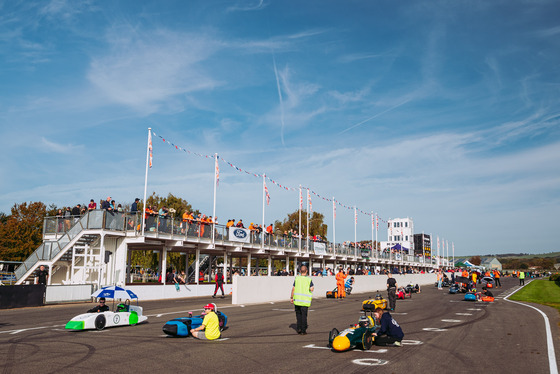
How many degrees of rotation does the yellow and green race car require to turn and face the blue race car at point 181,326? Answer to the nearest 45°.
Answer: approximately 45° to its right

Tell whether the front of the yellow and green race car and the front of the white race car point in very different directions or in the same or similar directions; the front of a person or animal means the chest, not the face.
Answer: same or similar directions

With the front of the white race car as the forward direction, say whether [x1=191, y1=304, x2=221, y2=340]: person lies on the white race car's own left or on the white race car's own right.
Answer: on the white race car's own left

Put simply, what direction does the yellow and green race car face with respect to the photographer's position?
facing the viewer and to the left of the viewer

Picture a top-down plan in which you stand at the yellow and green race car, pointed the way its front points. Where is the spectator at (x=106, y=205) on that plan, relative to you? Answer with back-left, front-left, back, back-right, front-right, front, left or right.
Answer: right

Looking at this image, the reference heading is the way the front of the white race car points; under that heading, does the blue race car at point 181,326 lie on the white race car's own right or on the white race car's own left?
on the white race car's own left

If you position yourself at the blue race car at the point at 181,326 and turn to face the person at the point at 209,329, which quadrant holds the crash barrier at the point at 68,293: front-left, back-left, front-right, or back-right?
back-left

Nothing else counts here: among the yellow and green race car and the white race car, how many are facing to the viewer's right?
0

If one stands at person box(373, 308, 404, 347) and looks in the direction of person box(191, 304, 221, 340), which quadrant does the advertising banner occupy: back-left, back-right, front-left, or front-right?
front-right

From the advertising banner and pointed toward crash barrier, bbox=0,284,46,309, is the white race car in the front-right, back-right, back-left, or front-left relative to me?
front-left
